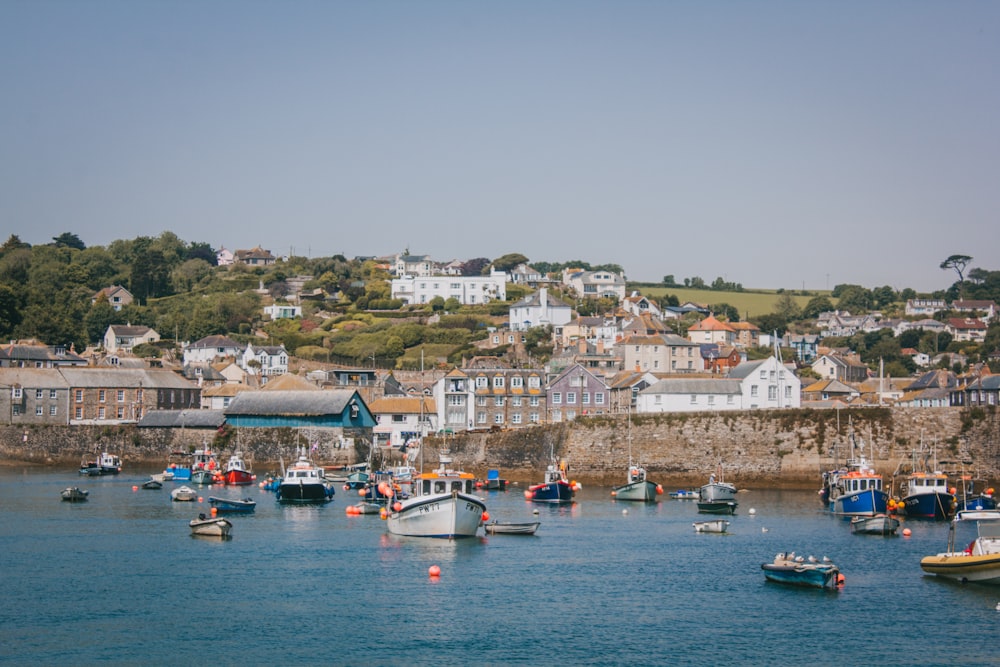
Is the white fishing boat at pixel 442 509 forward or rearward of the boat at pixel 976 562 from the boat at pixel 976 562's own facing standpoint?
forward

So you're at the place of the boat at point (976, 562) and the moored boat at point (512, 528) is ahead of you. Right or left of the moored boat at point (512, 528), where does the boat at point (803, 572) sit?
left

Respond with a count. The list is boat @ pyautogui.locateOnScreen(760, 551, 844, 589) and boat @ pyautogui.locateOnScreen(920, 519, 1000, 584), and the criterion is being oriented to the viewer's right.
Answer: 0

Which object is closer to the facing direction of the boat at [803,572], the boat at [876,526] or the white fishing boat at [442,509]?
the white fishing boat

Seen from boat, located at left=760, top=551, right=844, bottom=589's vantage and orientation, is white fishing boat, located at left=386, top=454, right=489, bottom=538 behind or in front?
in front

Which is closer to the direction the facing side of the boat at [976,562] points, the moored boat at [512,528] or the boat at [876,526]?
the moored boat

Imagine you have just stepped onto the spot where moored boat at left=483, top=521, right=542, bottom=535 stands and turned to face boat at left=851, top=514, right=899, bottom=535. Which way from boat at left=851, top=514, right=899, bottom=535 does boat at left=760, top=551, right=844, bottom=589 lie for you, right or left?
right

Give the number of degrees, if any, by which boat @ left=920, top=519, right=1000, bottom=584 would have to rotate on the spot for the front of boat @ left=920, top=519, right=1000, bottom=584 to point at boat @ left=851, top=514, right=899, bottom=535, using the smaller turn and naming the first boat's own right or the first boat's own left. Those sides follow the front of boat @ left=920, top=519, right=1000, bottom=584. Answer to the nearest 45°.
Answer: approximately 90° to the first boat's own right

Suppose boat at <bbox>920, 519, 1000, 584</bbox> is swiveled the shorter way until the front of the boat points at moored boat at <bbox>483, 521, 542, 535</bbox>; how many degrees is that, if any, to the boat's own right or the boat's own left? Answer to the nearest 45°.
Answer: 0° — it already faces it

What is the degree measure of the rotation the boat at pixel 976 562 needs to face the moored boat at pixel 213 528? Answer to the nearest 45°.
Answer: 0° — it already faces it

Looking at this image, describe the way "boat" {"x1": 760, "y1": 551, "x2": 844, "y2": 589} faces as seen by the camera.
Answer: facing away from the viewer and to the left of the viewer

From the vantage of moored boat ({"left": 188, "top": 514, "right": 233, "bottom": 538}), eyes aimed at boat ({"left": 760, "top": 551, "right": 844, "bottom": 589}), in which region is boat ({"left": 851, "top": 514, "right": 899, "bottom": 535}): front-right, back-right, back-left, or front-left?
front-left

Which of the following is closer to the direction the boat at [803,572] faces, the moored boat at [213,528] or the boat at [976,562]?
the moored boat

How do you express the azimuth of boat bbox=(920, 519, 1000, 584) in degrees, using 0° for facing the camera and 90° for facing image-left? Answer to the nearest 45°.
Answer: approximately 90°
